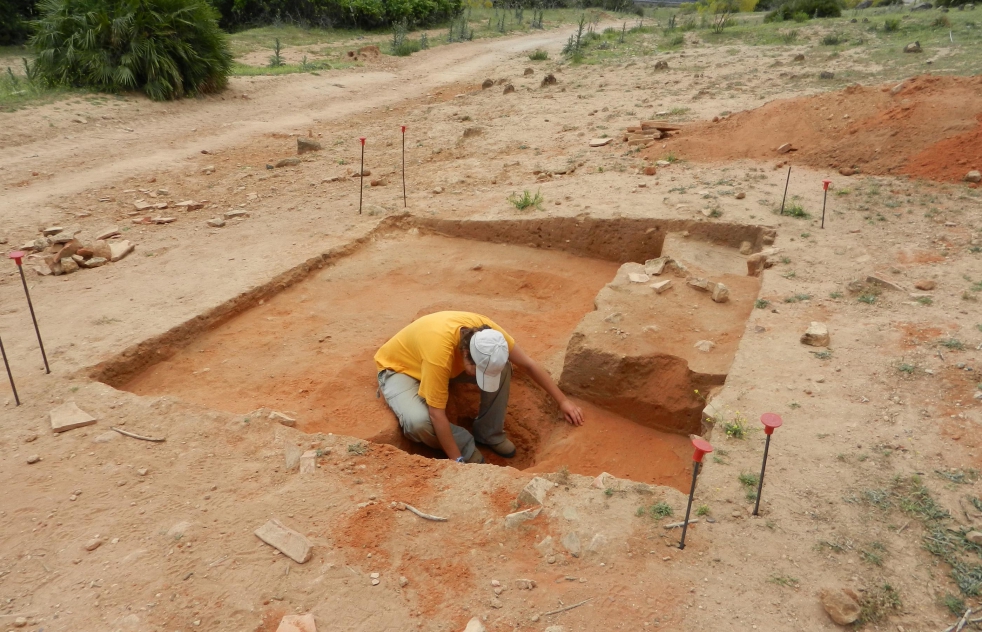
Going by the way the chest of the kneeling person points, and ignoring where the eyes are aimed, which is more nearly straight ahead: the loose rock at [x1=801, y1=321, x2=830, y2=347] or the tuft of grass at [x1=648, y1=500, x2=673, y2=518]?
the tuft of grass

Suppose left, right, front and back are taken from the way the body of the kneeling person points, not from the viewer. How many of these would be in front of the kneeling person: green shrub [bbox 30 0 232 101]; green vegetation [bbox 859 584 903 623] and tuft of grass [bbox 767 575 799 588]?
2

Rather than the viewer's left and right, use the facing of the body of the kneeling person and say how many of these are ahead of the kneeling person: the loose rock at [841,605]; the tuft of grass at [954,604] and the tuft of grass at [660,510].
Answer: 3

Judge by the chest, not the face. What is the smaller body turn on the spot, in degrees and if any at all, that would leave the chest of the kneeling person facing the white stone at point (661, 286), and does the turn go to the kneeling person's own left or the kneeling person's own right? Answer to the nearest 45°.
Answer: approximately 90° to the kneeling person's own left

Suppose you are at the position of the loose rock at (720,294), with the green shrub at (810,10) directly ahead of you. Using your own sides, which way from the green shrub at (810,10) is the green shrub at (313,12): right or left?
left

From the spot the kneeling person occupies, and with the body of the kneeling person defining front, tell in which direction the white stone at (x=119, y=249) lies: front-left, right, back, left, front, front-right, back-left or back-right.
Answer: back

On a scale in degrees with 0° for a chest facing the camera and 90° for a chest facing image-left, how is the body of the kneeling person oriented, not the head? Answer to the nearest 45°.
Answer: approximately 315°

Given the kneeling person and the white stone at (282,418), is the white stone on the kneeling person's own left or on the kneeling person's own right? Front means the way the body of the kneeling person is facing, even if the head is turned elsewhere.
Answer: on the kneeling person's own right

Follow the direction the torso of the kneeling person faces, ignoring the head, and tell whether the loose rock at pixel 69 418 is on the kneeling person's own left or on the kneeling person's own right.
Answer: on the kneeling person's own right

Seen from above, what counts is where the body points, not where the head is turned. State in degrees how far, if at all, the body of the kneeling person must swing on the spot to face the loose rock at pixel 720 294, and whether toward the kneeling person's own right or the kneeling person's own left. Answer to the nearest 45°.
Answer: approximately 90° to the kneeling person's own left
